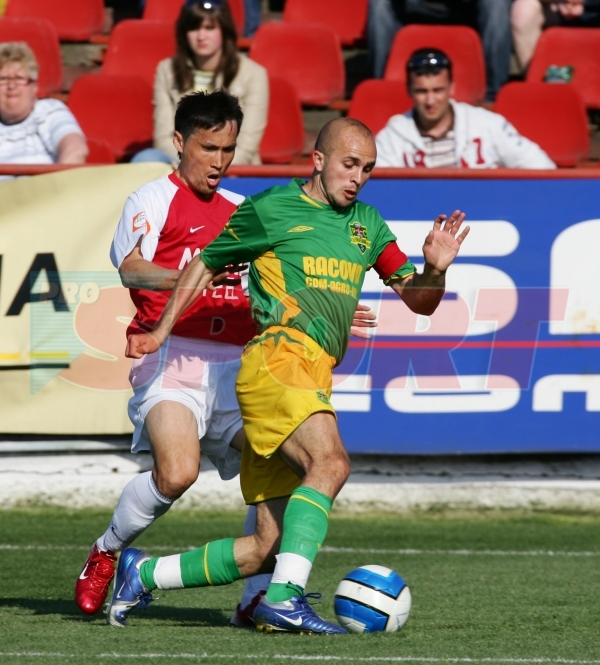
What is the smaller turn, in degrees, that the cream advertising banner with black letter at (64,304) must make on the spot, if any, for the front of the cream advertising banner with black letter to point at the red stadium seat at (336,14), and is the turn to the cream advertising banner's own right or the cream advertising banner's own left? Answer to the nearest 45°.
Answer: approximately 135° to the cream advertising banner's own left

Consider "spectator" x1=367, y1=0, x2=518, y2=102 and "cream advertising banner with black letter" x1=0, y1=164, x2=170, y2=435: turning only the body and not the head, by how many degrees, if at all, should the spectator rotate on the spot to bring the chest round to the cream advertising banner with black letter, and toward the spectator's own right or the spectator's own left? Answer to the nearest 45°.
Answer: approximately 45° to the spectator's own right

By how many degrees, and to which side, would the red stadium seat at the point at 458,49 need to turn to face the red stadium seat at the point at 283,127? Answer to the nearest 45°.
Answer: approximately 45° to its right

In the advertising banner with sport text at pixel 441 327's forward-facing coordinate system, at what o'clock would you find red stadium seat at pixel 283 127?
The red stadium seat is roughly at 5 o'clock from the advertising banner with sport text.

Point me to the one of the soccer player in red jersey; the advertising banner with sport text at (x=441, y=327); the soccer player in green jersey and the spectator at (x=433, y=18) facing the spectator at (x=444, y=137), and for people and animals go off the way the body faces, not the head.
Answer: the spectator at (x=433, y=18)

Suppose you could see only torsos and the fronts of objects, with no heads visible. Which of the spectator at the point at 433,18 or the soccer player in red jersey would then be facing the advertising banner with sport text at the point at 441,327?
the spectator

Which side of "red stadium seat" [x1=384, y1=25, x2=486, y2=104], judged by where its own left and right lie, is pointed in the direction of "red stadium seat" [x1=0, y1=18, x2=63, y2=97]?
right

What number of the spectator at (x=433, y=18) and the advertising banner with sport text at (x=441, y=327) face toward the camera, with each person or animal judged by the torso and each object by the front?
2
